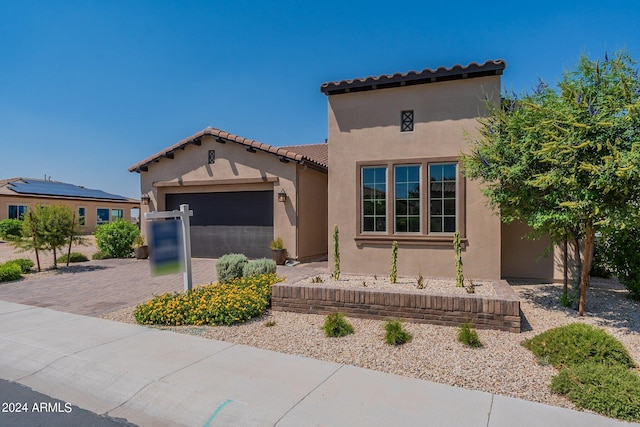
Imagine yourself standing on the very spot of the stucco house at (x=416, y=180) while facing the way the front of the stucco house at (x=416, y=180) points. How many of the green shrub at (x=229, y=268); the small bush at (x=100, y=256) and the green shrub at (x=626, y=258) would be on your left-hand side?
1

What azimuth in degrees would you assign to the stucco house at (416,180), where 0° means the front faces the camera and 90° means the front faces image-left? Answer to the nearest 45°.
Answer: approximately 0°

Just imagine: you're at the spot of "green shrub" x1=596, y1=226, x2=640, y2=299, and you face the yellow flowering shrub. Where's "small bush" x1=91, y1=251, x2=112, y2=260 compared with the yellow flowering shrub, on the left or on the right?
right

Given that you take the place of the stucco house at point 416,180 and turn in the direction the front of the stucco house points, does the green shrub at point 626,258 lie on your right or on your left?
on your left

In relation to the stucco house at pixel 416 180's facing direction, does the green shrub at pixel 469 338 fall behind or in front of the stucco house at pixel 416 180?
in front

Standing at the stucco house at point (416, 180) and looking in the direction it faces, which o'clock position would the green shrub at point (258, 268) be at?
The green shrub is roughly at 2 o'clock from the stucco house.

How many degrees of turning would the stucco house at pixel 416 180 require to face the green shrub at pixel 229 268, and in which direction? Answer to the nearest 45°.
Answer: approximately 90° to its right

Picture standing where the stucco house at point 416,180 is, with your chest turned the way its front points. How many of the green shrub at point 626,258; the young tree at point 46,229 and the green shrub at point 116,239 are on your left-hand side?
1

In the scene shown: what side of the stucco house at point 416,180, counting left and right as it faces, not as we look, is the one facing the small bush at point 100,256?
right

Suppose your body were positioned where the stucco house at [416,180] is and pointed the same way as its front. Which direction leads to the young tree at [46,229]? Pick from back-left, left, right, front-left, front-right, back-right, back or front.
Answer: right

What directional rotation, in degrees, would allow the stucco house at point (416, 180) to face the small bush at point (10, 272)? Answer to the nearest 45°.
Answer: approximately 90° to its right
